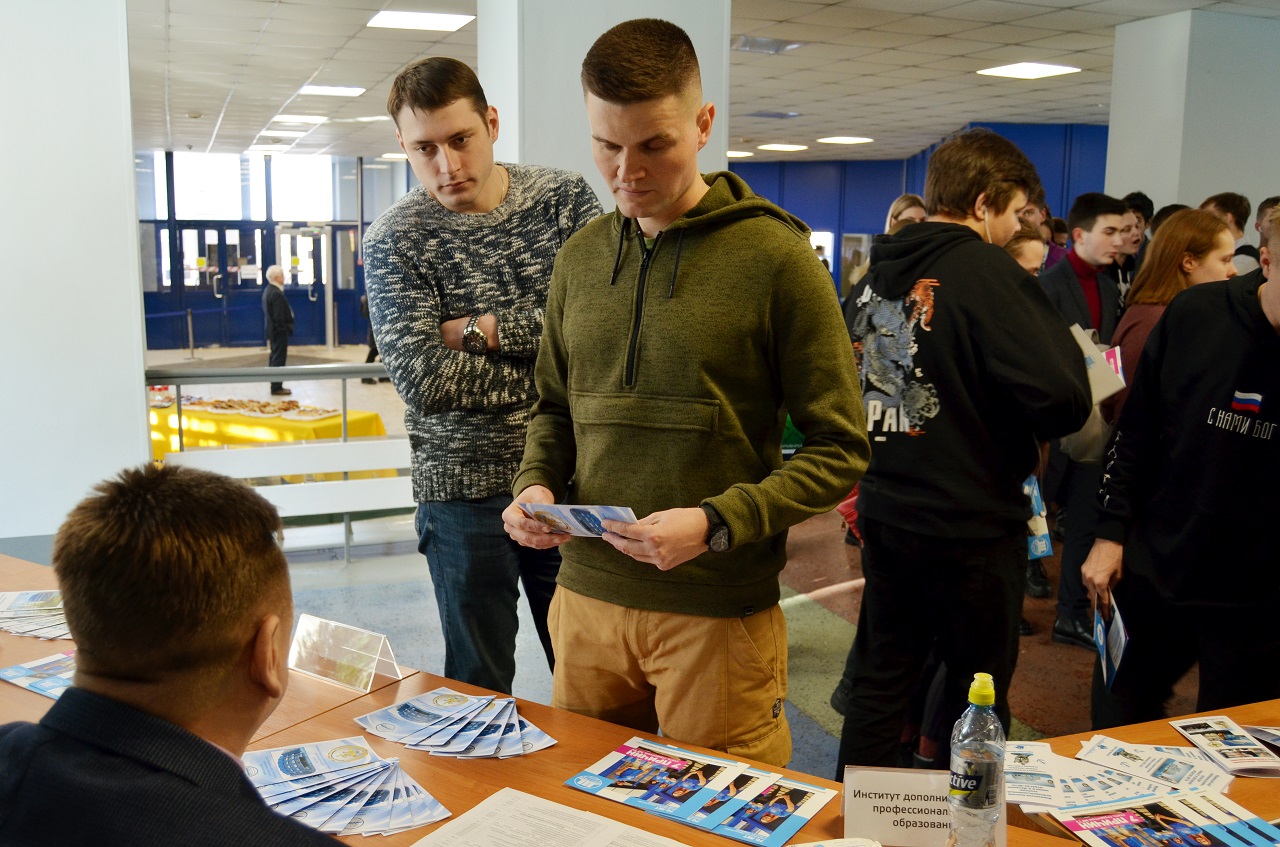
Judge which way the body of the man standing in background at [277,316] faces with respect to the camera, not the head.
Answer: to the viewer's right

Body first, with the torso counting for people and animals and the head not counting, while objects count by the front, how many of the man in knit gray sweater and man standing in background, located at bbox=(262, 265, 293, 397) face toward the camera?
1

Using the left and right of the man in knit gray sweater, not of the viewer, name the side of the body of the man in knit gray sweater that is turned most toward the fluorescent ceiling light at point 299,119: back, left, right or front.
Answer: back

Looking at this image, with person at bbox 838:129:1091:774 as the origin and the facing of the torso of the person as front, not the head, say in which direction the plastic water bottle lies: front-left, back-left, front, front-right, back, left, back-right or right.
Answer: back-right

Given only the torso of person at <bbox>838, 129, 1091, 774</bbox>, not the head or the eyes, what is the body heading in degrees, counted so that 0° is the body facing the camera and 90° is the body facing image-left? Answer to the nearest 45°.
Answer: approximately 225°

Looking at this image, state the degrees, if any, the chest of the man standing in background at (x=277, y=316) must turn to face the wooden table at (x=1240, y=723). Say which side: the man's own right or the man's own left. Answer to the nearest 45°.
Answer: approximately 90° to the man's own right

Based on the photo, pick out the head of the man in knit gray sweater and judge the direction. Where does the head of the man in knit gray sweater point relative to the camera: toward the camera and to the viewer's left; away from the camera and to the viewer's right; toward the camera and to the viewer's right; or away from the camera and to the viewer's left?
toward the camera and to the viewer's right

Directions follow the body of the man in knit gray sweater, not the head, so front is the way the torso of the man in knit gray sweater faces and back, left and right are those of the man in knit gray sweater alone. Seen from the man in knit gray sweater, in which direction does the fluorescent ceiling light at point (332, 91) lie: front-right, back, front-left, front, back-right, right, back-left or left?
back

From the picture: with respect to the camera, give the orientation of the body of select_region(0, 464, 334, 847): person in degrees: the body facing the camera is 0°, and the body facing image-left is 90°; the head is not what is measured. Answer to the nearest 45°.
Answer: approximately 225°

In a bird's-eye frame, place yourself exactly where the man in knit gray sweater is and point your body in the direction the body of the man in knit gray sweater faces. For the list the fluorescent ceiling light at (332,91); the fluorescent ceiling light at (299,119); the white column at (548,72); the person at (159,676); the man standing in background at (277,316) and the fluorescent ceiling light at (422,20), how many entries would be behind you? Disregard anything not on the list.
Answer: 5

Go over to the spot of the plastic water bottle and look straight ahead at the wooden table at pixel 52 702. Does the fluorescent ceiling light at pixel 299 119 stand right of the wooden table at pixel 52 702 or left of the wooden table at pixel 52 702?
right
